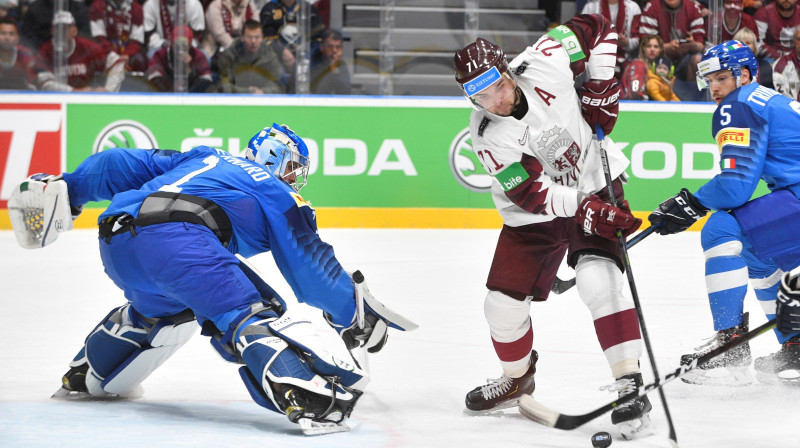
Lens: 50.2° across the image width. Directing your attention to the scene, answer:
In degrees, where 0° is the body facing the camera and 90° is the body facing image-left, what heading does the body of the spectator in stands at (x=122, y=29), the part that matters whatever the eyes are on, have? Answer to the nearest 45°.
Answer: approximately 0°

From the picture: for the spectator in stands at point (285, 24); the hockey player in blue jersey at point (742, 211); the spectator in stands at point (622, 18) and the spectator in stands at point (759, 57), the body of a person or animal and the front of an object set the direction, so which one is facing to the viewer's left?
the hockey player in blue jersey

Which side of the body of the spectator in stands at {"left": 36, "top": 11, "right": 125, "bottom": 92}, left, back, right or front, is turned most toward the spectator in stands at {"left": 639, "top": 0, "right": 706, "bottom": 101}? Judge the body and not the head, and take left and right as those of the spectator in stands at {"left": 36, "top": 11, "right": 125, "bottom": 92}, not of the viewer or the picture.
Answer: left

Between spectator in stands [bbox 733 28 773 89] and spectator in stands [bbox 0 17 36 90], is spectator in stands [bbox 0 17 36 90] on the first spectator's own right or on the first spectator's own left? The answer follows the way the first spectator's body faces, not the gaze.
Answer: on the first spectator's own right

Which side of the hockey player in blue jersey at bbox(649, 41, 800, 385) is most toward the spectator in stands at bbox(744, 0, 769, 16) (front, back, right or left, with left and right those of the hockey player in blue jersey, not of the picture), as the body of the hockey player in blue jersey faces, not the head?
right

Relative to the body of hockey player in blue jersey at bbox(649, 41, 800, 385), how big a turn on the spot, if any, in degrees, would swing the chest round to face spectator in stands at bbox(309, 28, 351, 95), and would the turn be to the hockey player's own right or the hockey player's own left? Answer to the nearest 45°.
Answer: approximately 45° to the hockey player's own right

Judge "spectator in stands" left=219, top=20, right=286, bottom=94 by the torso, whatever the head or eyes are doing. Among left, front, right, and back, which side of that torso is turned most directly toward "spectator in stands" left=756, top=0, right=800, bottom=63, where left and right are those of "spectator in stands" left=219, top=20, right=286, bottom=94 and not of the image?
left

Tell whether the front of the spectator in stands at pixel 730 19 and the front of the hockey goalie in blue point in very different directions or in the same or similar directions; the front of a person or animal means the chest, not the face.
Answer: very different directions

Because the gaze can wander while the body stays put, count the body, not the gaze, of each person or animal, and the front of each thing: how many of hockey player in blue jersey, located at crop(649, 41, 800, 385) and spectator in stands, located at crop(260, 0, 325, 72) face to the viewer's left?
1

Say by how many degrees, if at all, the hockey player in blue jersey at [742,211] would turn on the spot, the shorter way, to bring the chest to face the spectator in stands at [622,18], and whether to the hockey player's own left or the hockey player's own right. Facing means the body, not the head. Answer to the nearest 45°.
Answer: approximately 90° to the hockey player's own right

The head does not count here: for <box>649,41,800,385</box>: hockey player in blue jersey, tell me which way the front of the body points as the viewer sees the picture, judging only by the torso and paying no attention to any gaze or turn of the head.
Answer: to the viewer's left

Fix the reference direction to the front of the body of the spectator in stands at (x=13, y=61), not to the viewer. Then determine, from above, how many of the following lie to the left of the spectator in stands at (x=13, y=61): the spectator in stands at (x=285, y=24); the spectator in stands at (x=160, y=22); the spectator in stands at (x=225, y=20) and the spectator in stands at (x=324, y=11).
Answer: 4

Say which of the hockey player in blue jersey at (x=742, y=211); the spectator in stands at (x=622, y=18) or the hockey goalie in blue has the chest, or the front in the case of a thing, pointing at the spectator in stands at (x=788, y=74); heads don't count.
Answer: the hockey goalie in blue

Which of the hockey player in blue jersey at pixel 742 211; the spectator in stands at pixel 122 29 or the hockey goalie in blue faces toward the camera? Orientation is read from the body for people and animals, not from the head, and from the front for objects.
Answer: the spectator in stands
